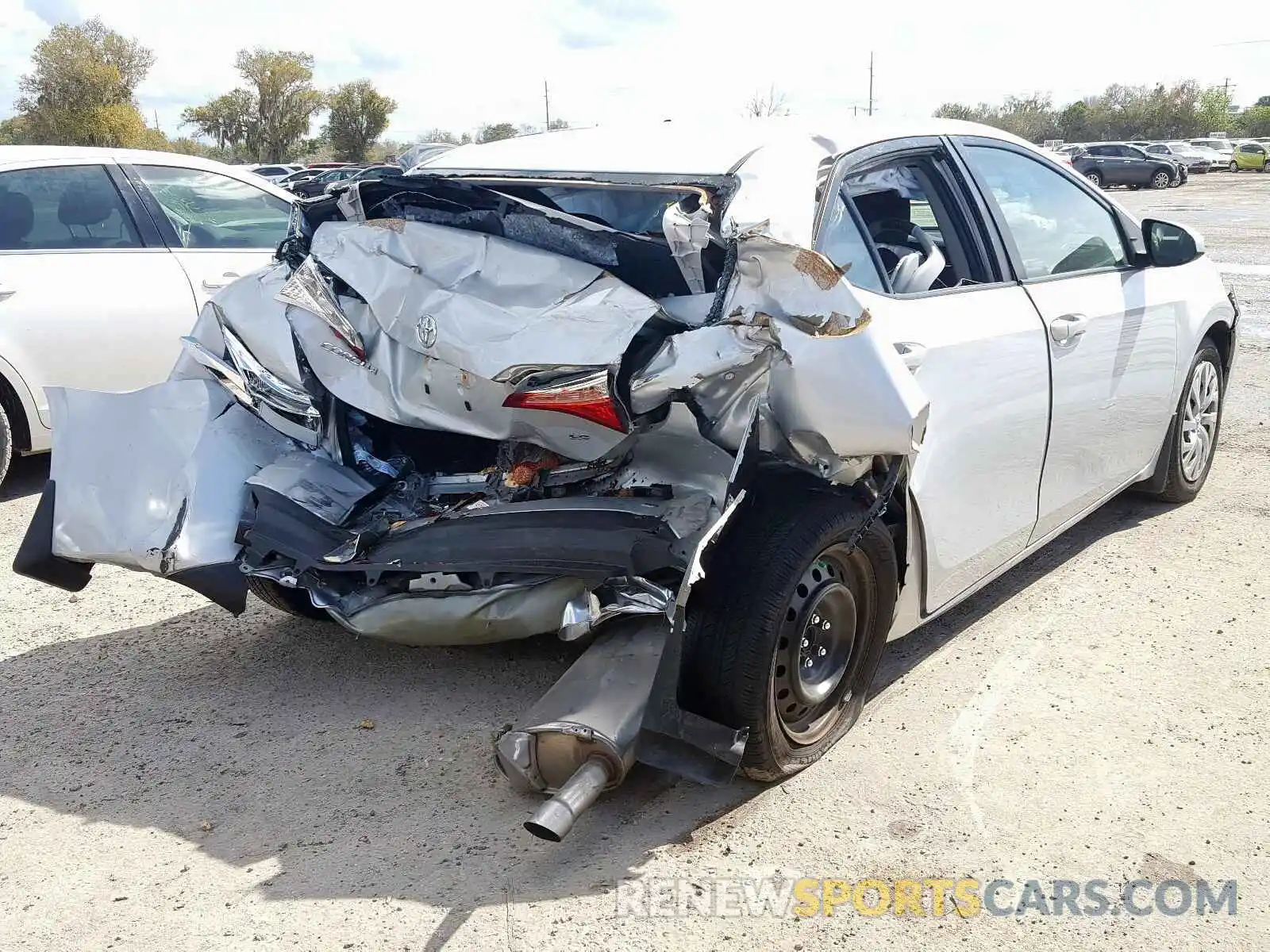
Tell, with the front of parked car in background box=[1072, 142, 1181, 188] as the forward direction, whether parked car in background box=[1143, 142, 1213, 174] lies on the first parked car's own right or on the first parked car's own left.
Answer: on the first parked car's own left

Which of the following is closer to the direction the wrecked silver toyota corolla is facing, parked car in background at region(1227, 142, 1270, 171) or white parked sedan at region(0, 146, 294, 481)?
the parked car in background

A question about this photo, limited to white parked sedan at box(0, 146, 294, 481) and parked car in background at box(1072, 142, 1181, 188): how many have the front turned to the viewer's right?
2

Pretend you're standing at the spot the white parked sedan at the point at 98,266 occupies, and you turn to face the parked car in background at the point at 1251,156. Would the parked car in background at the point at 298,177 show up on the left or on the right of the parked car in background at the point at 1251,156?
left

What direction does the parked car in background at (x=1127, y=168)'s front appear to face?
to the viewer's right

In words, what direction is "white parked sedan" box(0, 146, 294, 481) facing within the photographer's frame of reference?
facing to the right of the viewer

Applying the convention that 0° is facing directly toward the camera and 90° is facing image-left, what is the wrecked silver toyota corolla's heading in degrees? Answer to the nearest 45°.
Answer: approximately 225°

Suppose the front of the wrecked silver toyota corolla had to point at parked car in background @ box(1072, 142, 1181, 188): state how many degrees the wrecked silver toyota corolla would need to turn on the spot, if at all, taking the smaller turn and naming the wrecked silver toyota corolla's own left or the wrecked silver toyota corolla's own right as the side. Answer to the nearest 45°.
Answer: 0° — it already faces it

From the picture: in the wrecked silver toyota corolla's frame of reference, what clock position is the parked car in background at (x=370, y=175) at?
The parked car in background is roughly at 9 o'clock from the wrecked silver toyota corolla.

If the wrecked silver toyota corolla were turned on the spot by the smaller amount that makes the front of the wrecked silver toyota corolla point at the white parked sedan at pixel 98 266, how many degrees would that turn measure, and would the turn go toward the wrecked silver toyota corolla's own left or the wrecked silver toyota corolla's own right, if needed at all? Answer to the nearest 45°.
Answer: approximately 90° to the wrecked silver toyota corolla's own left

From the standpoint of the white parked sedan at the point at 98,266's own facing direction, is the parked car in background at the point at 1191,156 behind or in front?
in front
